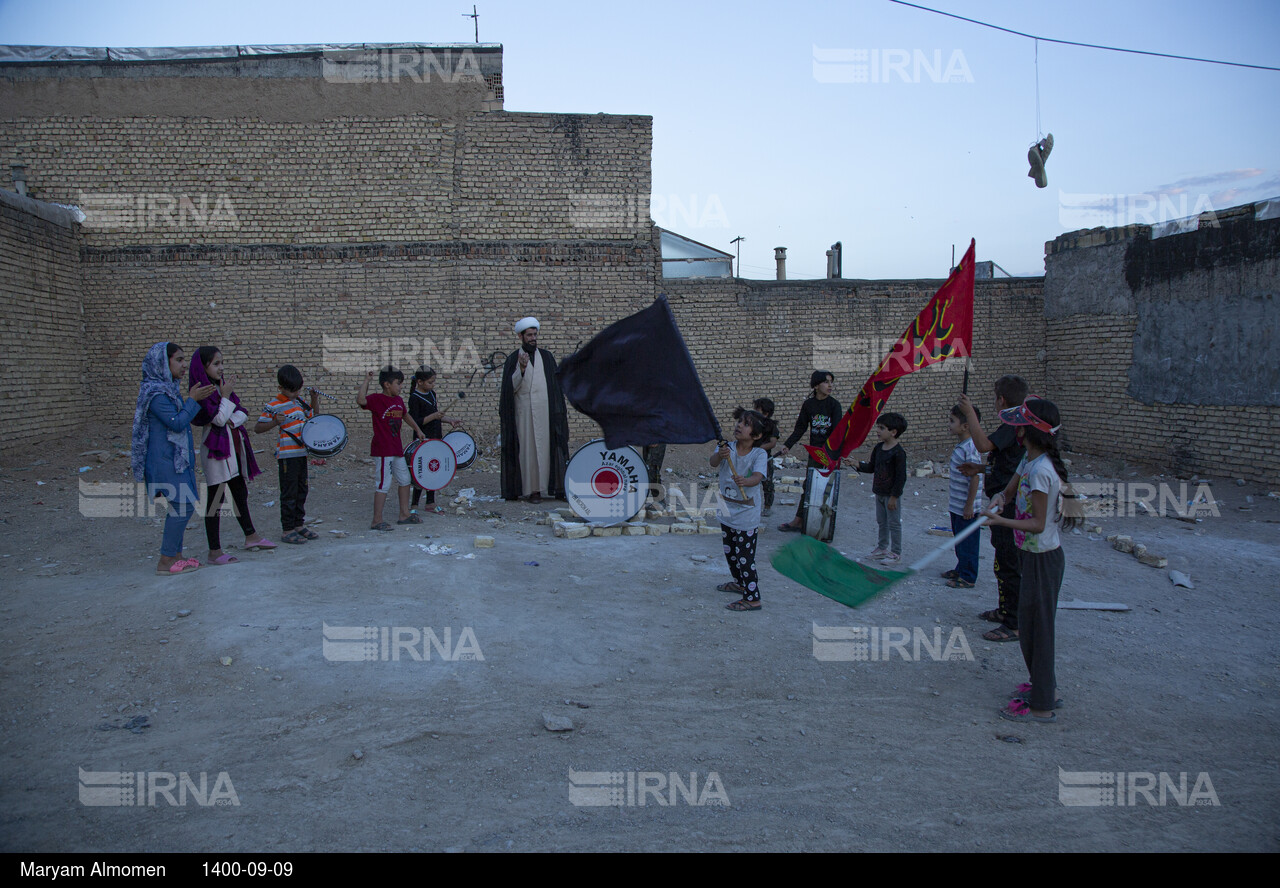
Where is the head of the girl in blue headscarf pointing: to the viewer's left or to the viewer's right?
to the viewer's right

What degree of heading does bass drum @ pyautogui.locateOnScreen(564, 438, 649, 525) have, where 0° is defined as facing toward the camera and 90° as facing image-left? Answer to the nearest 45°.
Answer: approximately 0°

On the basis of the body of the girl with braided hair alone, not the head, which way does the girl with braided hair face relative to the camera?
to the viewer's left

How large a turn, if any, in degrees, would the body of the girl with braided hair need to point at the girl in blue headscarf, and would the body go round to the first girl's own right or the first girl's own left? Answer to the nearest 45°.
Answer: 0° — they already face them

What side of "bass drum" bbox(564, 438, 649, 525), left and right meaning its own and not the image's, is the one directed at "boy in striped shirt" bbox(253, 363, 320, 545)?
right

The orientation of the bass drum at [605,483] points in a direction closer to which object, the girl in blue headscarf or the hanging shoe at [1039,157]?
the girl in blue headscarf

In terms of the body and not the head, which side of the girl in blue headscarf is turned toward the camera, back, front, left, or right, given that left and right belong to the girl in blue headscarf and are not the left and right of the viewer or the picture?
right

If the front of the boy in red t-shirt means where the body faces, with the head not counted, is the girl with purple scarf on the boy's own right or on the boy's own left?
on the boy's own right

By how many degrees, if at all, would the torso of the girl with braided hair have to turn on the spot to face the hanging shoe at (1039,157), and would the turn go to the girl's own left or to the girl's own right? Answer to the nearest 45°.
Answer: approximately 90° to the girl's own right
